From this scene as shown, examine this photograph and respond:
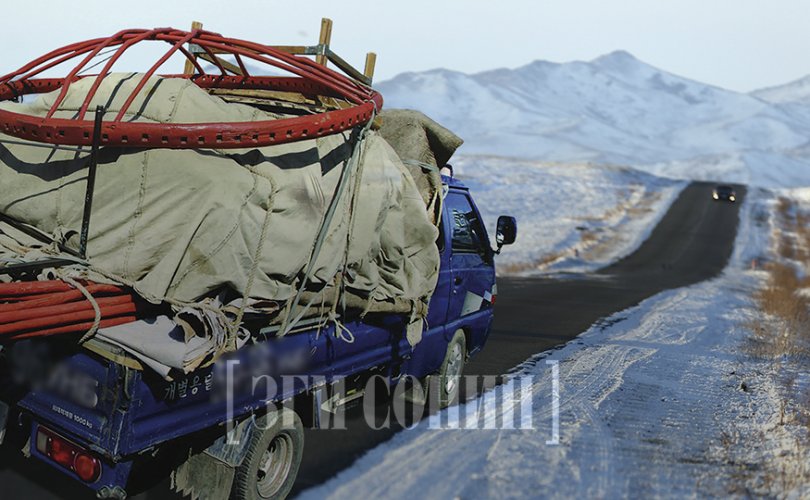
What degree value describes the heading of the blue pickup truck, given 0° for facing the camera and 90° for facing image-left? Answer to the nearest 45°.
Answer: approximately 225°
